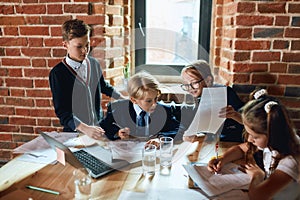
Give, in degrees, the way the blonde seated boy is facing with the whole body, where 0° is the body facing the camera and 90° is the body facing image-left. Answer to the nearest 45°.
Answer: approximately 0°

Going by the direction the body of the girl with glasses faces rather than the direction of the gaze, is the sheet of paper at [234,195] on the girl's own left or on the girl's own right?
on the girl's own left

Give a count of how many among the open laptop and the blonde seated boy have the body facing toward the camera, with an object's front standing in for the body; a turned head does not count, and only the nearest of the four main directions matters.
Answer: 1

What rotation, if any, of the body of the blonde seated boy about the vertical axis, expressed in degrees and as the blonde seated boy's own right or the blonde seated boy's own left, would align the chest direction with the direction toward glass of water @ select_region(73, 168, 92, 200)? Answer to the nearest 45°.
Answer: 0° — they already face it

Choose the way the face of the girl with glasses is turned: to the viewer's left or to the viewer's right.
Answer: to the viewer's left

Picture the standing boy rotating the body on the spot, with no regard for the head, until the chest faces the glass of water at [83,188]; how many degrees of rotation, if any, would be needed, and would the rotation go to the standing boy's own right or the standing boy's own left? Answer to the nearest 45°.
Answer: approximately 45° to the standing boy's own right

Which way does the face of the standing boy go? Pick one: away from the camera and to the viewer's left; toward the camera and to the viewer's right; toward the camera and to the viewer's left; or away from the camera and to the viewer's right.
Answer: toward the camera and to the viewer's right

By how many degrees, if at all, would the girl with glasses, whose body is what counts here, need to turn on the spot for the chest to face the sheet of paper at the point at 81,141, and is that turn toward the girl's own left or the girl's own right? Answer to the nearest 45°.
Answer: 0° — they already face it

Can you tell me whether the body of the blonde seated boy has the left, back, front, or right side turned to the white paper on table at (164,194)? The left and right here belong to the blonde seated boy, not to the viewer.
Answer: front

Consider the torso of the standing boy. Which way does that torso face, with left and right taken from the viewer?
facing the viewer and to the right of the viewer
